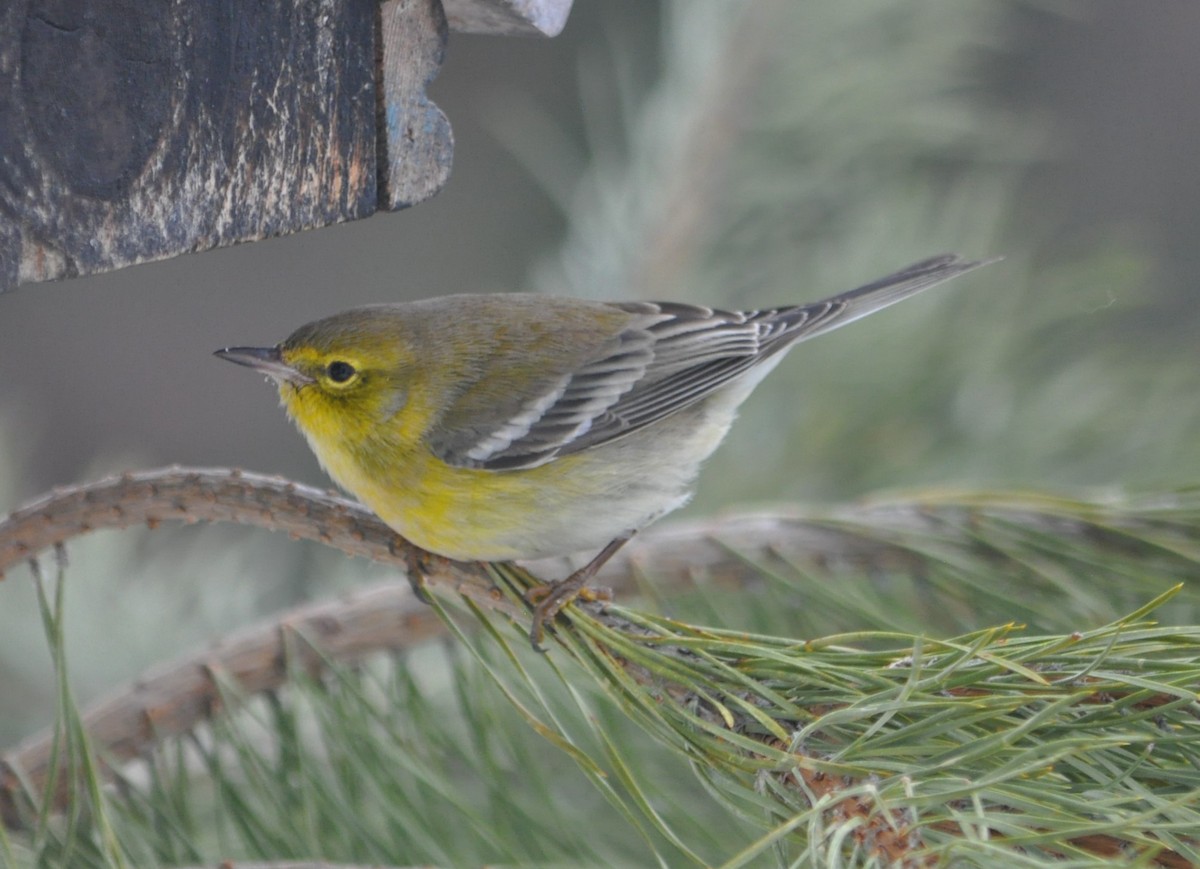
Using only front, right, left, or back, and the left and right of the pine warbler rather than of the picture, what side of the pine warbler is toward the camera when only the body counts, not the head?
left
